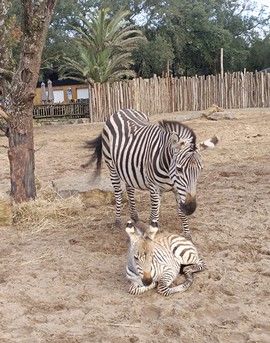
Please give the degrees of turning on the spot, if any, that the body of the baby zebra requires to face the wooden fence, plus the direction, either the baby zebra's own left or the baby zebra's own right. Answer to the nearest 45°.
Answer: approximately 135° to the baby zebra's own right

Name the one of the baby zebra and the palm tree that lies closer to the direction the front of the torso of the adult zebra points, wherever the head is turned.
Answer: the baby zebra

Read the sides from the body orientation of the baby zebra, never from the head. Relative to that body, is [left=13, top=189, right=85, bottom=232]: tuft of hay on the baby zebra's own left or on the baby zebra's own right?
on the baby zebra's own right

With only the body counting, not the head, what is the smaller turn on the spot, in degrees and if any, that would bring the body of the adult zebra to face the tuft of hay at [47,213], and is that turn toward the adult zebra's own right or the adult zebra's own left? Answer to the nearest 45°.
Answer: approximately 180°

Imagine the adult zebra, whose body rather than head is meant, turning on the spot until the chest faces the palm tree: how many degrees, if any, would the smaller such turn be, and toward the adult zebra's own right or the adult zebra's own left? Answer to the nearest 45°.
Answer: approximately 135° to the adult zebra's own left
